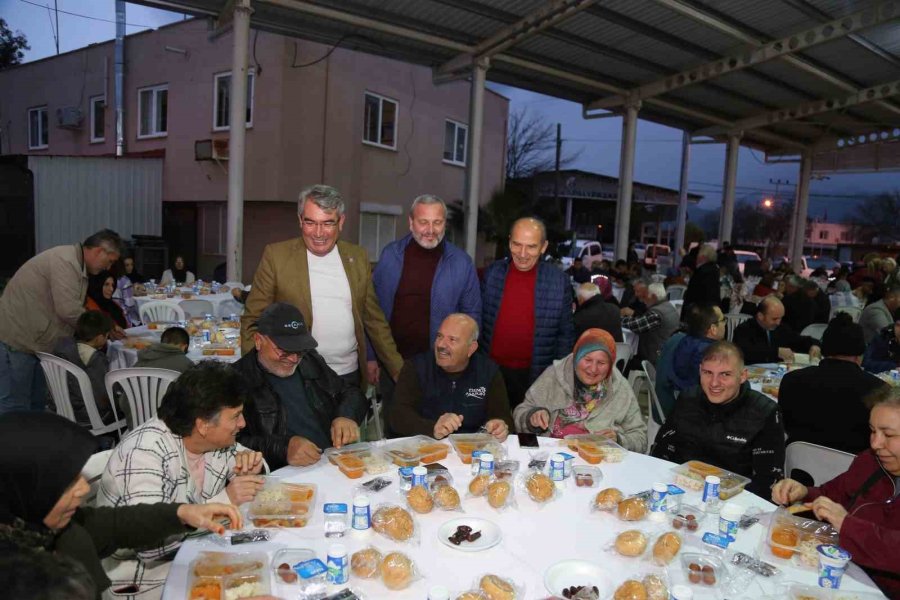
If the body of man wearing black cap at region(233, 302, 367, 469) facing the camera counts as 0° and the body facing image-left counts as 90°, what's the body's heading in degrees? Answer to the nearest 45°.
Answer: approximately 315°

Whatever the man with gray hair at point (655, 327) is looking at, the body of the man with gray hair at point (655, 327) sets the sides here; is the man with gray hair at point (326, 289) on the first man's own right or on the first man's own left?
on the first man's own left

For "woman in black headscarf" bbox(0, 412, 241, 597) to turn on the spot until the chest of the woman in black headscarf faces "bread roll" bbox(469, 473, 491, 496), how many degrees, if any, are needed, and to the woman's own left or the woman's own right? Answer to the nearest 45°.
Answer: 0° — they already face it

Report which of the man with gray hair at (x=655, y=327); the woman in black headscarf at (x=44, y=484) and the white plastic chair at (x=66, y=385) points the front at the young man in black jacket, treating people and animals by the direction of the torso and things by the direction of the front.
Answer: the woman in black headscarf

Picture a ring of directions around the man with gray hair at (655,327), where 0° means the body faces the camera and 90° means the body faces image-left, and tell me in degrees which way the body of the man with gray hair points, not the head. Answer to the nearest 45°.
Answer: approximately 90°

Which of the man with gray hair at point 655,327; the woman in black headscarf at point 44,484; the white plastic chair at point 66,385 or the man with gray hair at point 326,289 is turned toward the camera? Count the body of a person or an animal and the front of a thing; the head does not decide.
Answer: the man with gray hair at point 326,289

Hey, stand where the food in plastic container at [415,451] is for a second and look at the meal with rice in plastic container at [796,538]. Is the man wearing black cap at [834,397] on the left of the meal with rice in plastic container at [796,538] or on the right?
left

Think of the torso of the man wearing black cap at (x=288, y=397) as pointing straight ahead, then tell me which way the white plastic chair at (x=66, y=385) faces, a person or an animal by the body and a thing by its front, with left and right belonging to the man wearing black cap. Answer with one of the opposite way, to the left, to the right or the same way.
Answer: to the left

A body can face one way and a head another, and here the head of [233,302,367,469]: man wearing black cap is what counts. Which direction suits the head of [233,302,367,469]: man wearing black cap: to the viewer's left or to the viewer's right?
to the viewer's right

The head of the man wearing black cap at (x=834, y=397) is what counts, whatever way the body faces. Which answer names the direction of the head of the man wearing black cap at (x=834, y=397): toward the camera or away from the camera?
away from the camera

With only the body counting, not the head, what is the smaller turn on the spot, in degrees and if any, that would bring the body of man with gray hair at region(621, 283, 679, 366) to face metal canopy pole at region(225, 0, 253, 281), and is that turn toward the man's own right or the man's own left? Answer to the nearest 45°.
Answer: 0° — they already face it

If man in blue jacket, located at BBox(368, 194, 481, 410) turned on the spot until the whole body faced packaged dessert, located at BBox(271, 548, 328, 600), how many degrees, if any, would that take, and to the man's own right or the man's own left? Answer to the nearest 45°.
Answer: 0° — they already face it

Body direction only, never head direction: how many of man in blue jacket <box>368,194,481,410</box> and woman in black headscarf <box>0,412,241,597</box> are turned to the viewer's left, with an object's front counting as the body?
0
